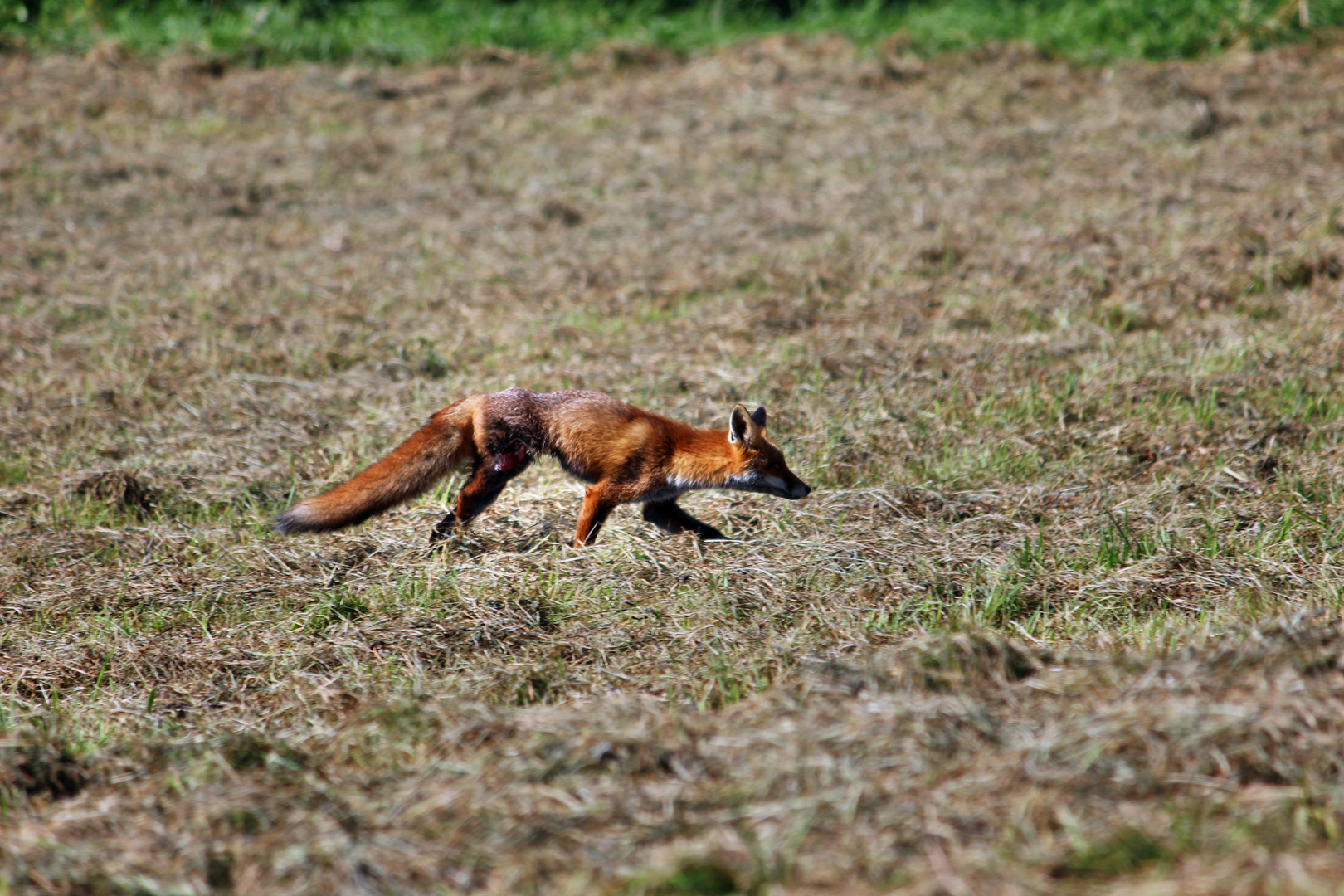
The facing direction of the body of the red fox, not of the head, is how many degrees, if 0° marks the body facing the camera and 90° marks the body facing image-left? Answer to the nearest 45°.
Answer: approximately 270°
